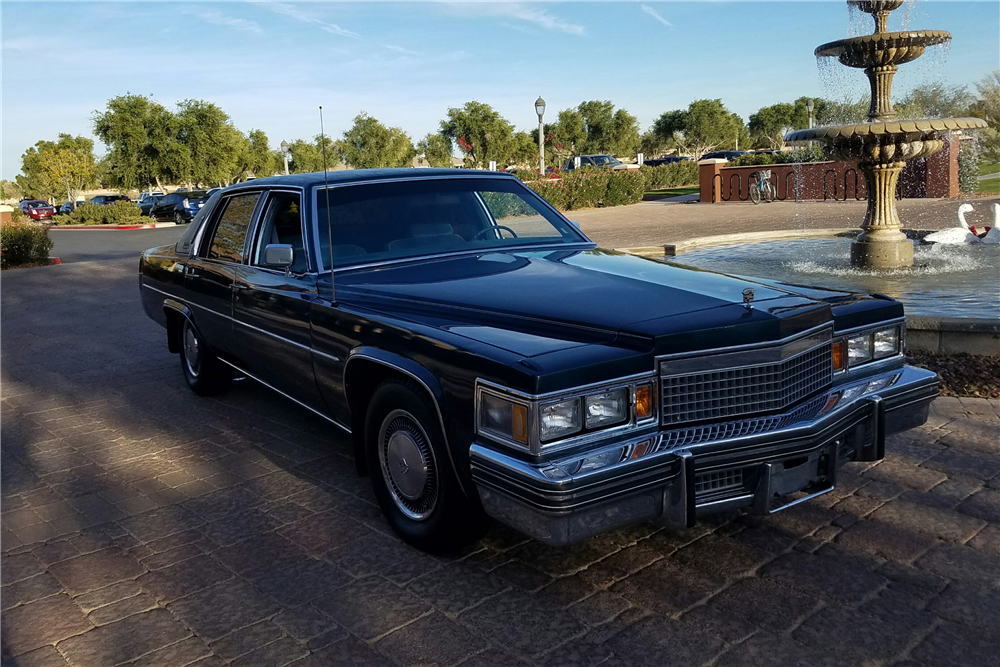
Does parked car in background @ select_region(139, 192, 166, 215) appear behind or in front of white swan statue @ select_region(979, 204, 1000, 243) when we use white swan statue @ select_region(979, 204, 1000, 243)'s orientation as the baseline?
in front

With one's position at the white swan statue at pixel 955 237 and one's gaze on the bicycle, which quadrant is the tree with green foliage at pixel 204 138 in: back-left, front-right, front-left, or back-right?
front-left

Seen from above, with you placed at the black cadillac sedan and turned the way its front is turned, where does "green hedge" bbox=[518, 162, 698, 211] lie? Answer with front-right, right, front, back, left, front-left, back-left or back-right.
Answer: back-left

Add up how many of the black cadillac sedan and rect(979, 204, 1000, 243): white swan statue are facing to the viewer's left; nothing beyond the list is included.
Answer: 1

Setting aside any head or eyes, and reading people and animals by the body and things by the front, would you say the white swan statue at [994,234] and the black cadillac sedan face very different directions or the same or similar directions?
very different directions

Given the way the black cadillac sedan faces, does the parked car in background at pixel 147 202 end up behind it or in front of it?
behind

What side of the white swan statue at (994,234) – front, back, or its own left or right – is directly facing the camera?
left

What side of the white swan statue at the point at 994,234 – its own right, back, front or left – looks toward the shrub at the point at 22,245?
front

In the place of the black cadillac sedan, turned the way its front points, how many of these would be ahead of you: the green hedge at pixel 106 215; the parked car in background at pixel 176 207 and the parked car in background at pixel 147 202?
0

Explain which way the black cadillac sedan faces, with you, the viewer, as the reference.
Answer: facing the viewer and to the right of the viewer

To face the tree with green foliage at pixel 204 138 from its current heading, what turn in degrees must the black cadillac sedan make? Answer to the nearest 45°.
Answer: approximately 135° to its left
